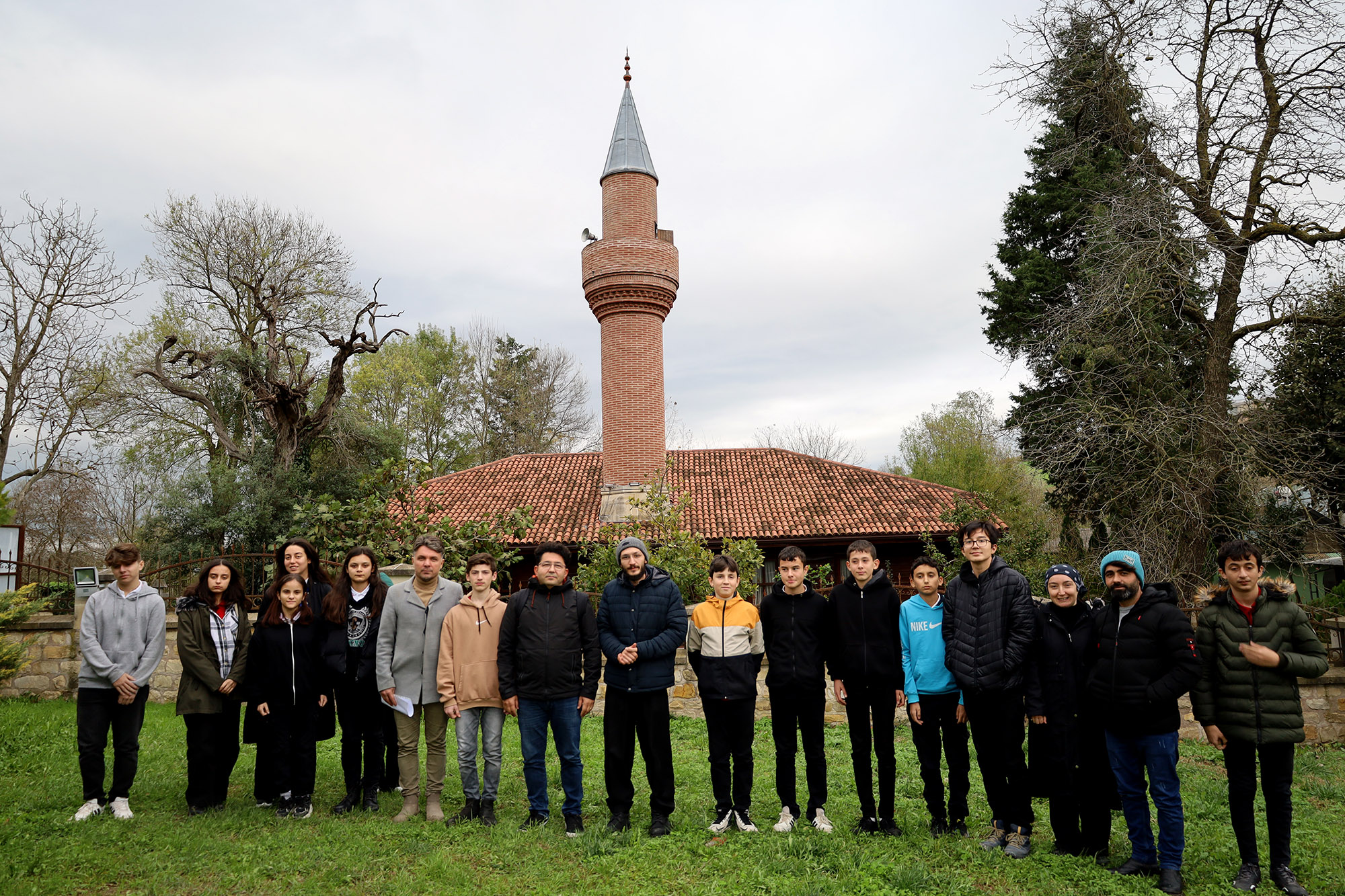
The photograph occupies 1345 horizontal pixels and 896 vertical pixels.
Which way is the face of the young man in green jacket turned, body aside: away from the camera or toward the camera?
toward the camera

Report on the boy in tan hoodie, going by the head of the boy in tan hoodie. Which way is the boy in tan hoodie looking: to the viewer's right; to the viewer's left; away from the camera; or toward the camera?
toward the camera

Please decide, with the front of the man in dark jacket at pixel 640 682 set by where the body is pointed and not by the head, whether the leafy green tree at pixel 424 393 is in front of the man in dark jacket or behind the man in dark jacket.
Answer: behind

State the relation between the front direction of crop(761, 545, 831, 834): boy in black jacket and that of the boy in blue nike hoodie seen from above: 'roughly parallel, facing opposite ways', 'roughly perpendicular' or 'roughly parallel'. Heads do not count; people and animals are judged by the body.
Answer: roughly parallel

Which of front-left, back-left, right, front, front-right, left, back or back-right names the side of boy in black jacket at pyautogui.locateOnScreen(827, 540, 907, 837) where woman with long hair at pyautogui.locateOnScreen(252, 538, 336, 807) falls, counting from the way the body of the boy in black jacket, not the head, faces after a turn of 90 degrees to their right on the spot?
front

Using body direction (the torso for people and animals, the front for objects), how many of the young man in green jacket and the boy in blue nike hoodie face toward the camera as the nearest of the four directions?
2

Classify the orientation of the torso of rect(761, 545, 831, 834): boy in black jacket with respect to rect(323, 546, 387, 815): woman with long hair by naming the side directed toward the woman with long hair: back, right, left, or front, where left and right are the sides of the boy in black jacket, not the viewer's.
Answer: right

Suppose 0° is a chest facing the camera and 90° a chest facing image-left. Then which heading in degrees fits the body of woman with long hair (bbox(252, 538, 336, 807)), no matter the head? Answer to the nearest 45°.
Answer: approximately 0°

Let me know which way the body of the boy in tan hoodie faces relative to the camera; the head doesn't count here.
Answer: toward the camera

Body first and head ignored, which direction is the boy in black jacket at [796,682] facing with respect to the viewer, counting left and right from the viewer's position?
facing the viewer

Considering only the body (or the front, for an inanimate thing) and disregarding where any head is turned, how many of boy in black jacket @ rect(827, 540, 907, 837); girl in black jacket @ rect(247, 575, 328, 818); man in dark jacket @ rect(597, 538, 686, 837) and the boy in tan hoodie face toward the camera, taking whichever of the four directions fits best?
4

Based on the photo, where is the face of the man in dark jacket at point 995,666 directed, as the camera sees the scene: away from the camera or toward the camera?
toward the camera
